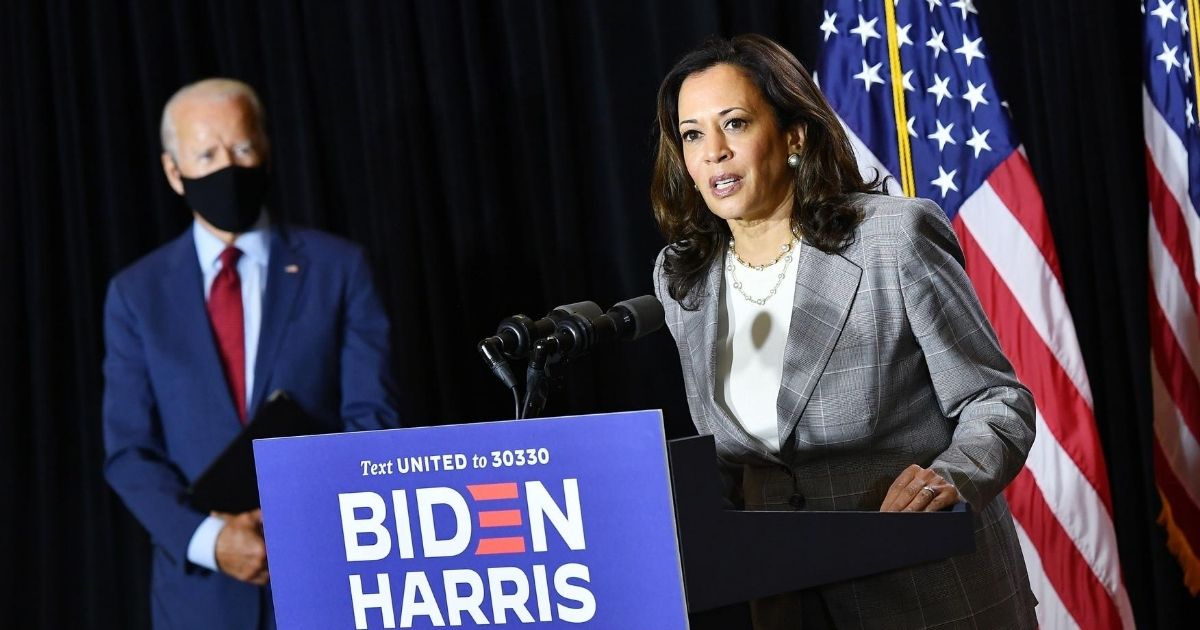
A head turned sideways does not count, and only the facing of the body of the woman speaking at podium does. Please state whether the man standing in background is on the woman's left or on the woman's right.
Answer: on the woman's right

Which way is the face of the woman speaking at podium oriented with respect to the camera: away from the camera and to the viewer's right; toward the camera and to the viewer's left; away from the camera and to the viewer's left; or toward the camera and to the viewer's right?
toward the camera and to the viewer's left

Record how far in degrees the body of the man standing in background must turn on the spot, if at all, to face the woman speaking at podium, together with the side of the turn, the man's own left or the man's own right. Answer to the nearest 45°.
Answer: approximately 45° to the man's own left

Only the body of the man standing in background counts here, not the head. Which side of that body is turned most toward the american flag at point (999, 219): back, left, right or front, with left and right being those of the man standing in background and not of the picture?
left

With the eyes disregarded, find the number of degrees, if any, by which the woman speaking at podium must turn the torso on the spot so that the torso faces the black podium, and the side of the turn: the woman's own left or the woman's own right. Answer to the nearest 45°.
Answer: approximately 45° to the woman's own left

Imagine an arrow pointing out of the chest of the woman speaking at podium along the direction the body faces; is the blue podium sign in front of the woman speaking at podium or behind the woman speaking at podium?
in front

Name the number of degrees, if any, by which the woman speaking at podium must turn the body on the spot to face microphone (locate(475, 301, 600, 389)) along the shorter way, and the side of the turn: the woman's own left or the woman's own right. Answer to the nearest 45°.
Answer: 0° — they already face it

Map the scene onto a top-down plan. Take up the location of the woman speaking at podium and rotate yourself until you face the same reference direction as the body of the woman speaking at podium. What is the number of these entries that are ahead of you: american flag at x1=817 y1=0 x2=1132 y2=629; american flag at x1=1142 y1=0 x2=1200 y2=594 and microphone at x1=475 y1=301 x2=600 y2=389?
1

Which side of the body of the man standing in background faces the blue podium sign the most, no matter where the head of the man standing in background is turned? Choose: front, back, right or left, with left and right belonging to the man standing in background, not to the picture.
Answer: front

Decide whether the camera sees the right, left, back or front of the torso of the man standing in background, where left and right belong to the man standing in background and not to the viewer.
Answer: front

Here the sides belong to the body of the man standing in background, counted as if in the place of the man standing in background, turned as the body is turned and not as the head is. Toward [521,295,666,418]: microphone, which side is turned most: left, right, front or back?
front

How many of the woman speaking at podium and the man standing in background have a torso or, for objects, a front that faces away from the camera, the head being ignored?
0

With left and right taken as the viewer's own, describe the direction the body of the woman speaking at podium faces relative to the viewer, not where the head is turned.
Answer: facing the viewer and to the left of the viewer

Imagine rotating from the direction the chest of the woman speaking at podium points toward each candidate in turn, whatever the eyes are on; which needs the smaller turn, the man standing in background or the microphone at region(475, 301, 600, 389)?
the microphone

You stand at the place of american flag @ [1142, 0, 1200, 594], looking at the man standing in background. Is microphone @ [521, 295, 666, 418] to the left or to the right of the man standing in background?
left
